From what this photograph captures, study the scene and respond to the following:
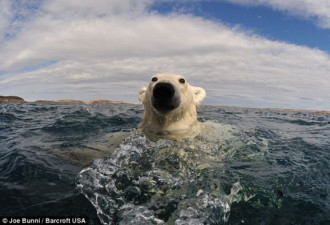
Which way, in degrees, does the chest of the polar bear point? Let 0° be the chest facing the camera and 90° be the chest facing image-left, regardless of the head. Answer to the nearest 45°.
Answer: approximately 0°
